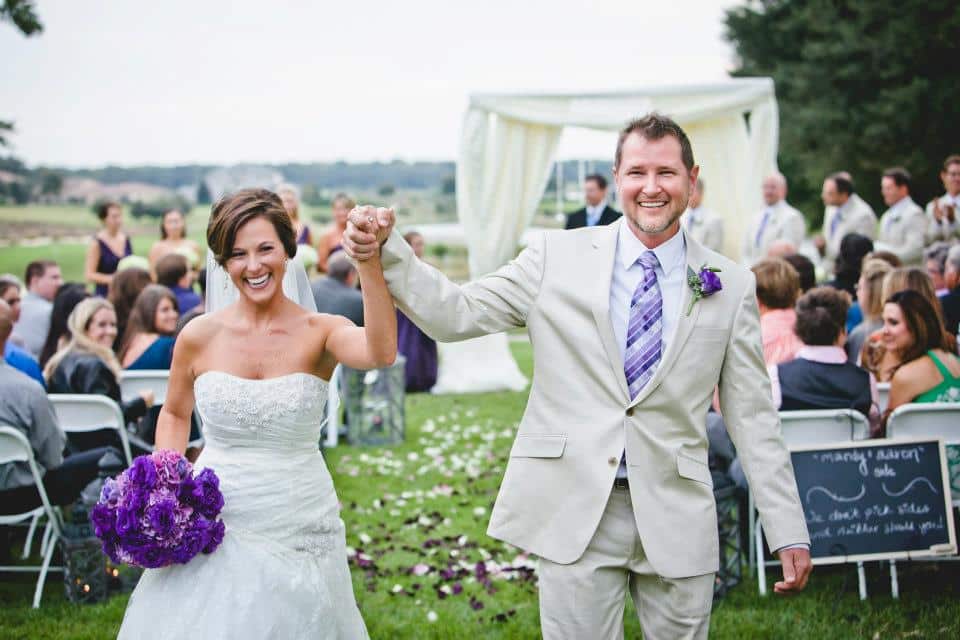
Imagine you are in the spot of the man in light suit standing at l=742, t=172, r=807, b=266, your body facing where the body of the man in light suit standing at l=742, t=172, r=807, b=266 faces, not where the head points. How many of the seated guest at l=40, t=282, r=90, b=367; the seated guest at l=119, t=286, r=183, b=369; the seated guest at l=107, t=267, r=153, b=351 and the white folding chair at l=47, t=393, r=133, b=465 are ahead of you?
4

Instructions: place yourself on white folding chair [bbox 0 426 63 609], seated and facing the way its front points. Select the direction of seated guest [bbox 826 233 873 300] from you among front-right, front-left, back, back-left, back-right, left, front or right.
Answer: right

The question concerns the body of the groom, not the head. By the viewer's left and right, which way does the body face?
facing the viewer

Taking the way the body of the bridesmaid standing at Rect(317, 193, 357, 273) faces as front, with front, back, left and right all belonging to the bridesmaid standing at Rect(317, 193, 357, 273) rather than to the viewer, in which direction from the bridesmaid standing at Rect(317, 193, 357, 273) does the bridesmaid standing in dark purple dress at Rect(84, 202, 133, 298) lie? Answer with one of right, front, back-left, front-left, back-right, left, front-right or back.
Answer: back-right

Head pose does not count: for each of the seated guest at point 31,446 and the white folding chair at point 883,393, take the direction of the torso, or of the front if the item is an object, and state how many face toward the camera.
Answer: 0

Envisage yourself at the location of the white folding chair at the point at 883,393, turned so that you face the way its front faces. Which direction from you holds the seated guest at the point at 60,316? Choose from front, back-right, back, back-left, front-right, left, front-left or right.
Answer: left

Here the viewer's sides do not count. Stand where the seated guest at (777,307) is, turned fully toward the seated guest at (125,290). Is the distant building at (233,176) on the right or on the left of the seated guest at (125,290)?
right

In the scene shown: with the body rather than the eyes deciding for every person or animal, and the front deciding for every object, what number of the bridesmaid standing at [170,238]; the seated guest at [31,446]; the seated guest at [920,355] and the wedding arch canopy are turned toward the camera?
2

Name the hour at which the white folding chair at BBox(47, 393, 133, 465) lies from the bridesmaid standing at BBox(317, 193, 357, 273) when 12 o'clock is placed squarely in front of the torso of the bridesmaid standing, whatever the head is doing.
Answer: The white folding chair is roughly at 2 o'clock from the bridesmaid standing.

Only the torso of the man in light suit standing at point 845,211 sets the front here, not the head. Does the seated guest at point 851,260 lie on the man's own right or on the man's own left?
on the man's own left

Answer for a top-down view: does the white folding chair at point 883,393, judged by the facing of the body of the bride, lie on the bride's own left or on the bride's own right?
on the bride's own left

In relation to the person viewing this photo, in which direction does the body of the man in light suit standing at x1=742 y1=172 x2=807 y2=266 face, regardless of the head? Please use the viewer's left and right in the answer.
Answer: facing the viewer and to the left of the viewer

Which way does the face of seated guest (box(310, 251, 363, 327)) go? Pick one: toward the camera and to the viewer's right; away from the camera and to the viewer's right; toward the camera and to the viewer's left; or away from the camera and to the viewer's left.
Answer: away from the camera and to the viewer's right

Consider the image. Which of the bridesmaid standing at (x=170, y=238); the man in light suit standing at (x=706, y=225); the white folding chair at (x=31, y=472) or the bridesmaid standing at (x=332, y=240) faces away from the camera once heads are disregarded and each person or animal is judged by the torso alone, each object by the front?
the white folding chair
